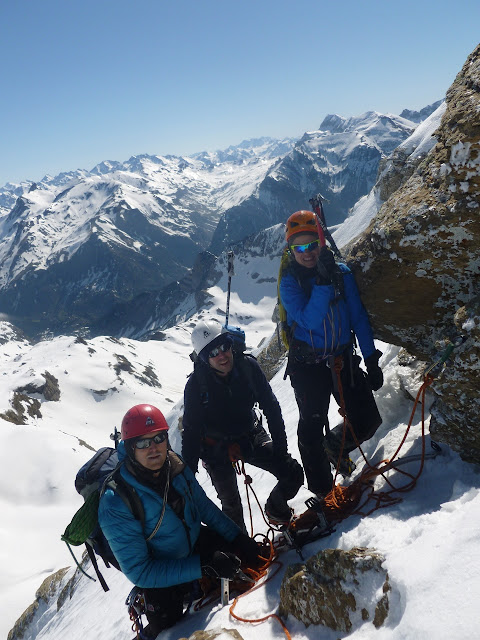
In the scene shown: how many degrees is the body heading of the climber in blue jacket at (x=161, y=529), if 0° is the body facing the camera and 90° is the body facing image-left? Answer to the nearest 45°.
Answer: approximately 315°

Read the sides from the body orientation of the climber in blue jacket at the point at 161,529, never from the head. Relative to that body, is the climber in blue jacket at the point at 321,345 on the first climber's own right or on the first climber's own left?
on the first climber's own left

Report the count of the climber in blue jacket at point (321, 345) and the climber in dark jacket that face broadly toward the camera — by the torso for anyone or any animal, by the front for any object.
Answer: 2

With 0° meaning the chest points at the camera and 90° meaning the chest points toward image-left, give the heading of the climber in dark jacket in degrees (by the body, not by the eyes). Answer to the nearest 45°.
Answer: approximately 0°
